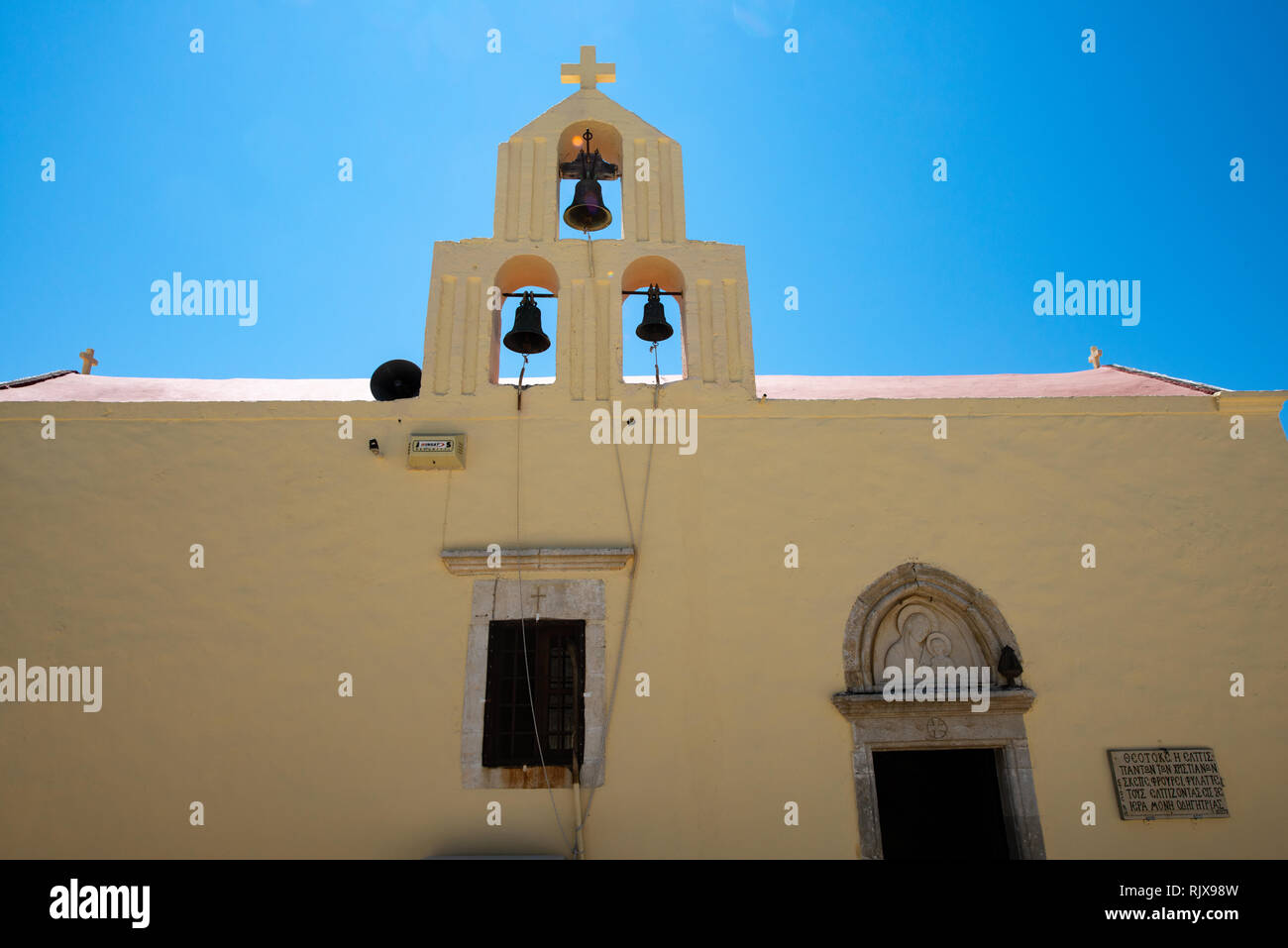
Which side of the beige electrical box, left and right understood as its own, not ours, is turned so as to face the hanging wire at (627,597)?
left

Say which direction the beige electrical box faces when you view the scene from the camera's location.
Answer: facing the viewer

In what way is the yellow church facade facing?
toward the camera
